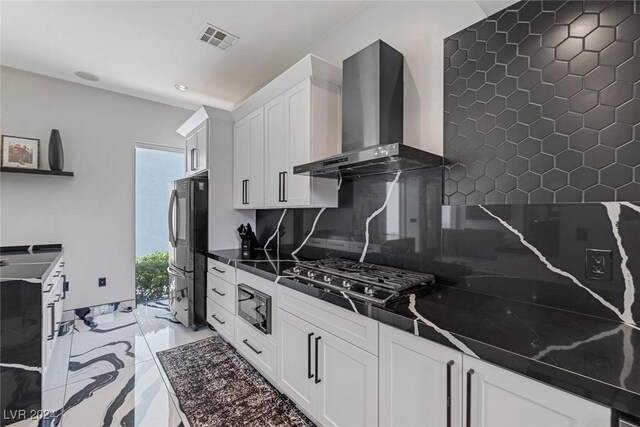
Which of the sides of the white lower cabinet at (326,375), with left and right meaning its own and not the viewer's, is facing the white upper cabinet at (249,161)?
right

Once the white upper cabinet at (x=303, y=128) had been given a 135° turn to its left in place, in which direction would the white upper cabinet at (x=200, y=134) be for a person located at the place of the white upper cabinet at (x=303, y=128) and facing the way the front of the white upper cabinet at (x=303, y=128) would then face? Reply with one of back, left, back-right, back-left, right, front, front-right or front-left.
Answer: back-left

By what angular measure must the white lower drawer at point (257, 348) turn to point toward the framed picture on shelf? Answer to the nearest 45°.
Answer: approximately 90° to its right

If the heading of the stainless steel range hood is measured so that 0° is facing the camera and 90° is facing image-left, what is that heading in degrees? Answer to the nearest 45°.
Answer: approximately 45°

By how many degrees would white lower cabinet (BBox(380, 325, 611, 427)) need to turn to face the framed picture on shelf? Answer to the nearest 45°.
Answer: approximately 45° to its right

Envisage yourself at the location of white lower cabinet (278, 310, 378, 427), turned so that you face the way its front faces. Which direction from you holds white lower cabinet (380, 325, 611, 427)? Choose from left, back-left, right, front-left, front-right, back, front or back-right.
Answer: left

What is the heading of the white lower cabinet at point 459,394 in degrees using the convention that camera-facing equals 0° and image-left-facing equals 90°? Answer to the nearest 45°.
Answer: approximately 45°
